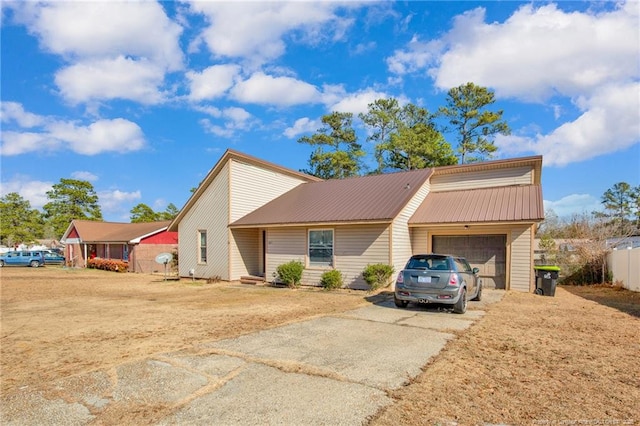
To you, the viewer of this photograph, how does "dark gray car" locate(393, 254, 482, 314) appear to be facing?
facing away from the viewer and to the right of the viewer

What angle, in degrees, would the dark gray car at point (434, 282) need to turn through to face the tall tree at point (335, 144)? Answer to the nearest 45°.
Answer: approximately 45° to its left

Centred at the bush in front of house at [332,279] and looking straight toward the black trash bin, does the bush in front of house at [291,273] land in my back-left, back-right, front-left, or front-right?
back-left

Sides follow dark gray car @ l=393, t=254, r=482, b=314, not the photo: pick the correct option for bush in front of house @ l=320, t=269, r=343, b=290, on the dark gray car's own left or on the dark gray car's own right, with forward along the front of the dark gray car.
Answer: on the dark gray car's own left
